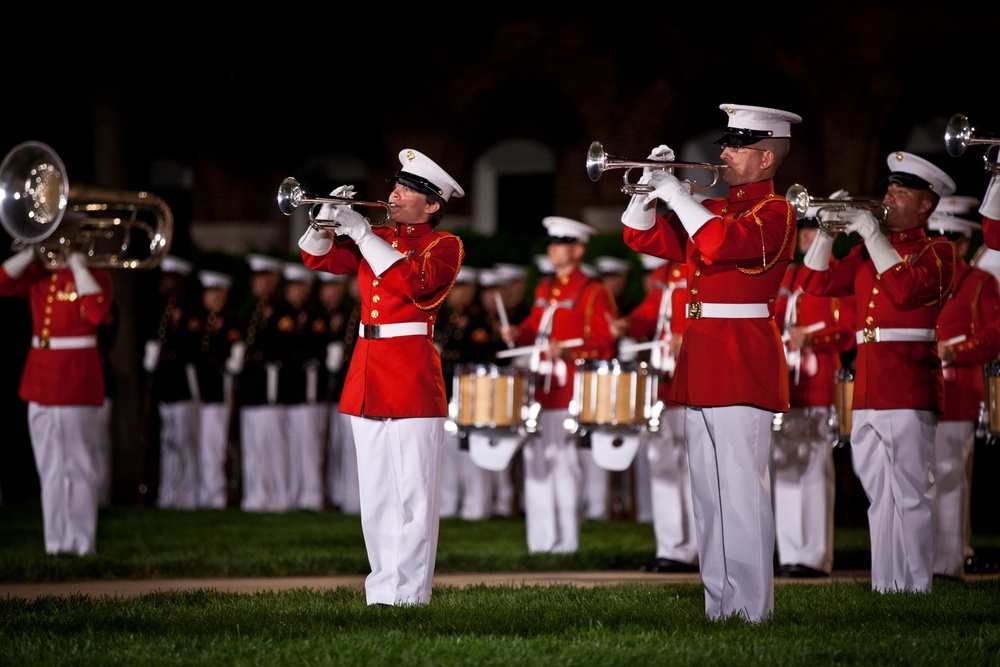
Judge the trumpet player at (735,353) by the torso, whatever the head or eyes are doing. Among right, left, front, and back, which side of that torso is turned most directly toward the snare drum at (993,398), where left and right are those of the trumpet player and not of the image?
back

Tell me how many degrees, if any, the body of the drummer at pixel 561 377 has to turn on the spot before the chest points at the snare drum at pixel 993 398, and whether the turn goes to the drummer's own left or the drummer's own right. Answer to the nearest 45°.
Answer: approximately 90° to the drummer's own left

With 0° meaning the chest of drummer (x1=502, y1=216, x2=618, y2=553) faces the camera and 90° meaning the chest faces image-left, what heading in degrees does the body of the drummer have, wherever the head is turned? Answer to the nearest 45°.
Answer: approximately 45°

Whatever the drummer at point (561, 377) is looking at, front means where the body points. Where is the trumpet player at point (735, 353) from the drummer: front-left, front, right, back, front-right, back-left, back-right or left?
front-left

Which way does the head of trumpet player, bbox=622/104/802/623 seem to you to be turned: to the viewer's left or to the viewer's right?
to the viewer's left

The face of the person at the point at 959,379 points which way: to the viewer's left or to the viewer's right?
to the viewer's left

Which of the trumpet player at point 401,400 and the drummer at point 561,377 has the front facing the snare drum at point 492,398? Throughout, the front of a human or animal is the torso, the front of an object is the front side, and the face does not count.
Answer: the drummer

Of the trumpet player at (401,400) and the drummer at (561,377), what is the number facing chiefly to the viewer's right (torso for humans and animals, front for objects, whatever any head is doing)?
0

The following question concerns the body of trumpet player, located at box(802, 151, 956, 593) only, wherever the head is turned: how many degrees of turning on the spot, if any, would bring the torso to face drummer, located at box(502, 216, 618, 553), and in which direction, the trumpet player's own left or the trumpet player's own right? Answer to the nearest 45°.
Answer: approximately 90° to the trumpet player's own right

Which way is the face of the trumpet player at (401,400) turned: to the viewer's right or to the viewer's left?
to the viewer's left

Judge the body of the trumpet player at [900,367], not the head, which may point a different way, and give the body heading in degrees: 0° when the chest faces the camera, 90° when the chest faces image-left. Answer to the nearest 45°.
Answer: approximately 45°

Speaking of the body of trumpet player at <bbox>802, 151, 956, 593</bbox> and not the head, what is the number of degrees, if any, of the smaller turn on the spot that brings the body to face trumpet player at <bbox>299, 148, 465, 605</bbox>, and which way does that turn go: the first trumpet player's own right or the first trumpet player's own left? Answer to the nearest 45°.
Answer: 0° — they already face them
